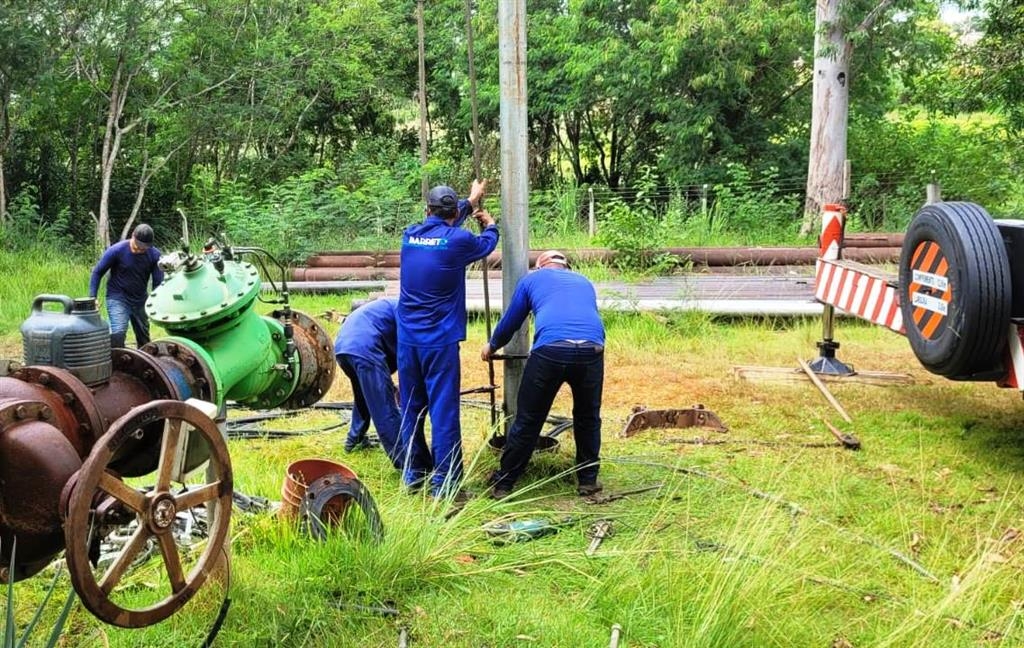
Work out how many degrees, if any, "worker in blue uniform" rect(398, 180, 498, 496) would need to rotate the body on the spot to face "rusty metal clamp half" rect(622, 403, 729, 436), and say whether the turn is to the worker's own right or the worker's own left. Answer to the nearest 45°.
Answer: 0° — they already face it

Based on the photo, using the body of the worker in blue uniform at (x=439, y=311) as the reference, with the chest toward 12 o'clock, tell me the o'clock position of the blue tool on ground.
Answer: The blue tool on ground is roughly at 4 o'clock from the worker in blue uniform.

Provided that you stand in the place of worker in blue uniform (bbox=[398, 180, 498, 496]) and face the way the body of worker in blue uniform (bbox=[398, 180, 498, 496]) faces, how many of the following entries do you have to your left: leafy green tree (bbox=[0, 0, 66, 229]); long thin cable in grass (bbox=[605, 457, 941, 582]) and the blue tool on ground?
1

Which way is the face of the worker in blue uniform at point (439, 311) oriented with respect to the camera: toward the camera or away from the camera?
away from the camera

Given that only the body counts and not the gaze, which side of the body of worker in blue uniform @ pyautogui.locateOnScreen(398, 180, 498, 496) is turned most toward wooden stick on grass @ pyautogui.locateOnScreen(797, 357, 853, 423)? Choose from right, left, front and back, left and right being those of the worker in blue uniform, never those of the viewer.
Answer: front

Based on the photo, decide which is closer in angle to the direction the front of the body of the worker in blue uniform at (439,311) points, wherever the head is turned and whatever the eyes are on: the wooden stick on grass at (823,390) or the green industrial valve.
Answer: the wooden stick on grass

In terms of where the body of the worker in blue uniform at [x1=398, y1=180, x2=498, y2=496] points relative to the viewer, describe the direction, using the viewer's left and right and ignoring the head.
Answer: facing away from the viewer and to the right of the viewer

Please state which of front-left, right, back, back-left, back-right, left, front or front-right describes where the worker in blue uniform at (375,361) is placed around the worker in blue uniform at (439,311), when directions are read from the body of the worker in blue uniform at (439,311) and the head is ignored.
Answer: left

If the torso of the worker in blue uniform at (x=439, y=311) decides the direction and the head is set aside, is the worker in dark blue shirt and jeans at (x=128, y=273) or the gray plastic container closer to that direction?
the worker in dark blue shirt and jeans

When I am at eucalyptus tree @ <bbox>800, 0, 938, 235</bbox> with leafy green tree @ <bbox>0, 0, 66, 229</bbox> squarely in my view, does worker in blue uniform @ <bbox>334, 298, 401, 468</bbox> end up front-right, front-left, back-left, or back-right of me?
front-left

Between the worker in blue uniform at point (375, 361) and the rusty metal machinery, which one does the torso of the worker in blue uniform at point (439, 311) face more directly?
the worker in blue uniform

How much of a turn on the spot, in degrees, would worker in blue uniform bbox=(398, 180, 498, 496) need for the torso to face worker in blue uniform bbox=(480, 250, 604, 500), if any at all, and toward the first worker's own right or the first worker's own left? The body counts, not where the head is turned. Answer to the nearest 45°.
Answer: approximately 45° to the first worker's own right
